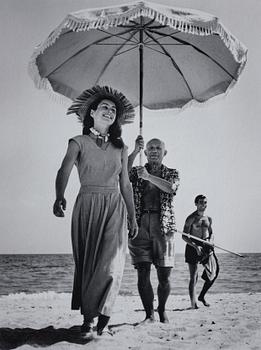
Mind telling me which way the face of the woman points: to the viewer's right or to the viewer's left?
to the viewer's right

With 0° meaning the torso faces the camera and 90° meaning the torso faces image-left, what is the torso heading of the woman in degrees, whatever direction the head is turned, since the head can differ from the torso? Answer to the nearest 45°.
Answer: approximately 0°

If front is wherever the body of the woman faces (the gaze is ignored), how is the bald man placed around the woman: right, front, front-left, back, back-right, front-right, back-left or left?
back-left

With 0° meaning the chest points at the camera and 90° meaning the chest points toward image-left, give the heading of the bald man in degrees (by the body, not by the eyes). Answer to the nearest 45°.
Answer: approximately 0°

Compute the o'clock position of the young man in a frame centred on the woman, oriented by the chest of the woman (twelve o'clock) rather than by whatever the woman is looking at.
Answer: The young man is roughly at 7 o'clock from the woman.

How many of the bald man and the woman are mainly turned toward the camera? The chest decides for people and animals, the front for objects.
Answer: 2

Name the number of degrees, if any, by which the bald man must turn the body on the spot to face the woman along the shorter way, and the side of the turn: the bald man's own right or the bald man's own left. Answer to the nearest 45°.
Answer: approximately 45° to the bald man's own right
